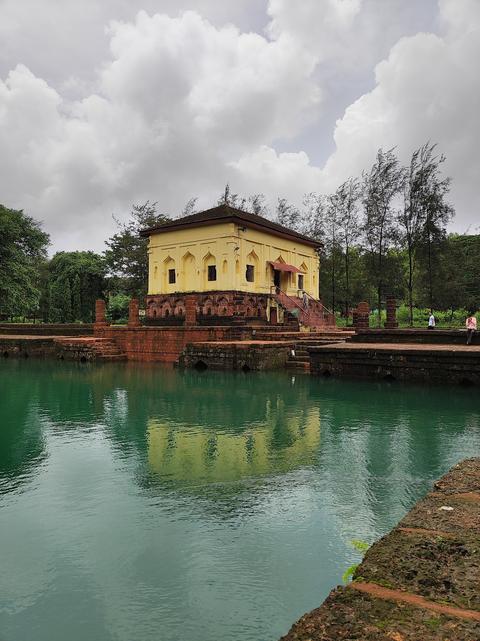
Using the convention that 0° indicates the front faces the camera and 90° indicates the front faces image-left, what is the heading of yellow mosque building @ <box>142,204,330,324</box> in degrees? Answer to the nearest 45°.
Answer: approximately 315°

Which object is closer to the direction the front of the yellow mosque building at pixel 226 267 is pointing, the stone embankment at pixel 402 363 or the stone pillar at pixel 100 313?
the stone embankment

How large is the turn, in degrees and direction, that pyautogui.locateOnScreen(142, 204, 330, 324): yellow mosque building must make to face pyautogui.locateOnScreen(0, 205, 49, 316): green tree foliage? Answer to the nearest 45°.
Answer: approximately 135° to its right

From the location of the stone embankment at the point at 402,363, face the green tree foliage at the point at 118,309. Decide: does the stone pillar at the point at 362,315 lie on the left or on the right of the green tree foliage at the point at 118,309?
right

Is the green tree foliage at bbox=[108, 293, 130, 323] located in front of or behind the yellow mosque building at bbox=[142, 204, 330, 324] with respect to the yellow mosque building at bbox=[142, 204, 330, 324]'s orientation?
behind

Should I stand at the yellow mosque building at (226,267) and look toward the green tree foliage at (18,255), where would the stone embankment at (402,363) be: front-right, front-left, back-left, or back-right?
back-left

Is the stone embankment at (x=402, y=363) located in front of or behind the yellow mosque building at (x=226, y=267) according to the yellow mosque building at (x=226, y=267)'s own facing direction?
in front

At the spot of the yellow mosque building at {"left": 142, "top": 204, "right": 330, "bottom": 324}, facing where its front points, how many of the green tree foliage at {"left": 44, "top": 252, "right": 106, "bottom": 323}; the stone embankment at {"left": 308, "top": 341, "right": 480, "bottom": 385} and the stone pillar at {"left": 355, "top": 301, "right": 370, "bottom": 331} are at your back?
1

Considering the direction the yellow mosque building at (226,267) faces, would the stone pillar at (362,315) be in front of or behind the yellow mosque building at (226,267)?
in front

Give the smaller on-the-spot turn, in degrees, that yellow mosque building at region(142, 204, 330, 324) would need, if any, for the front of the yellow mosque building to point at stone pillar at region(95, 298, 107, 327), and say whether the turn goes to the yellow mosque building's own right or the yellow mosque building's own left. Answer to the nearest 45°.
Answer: approximately 135° to the yellow mosque building's own right

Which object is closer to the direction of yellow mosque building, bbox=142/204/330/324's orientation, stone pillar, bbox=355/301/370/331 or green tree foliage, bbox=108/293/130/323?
the stone pillar
